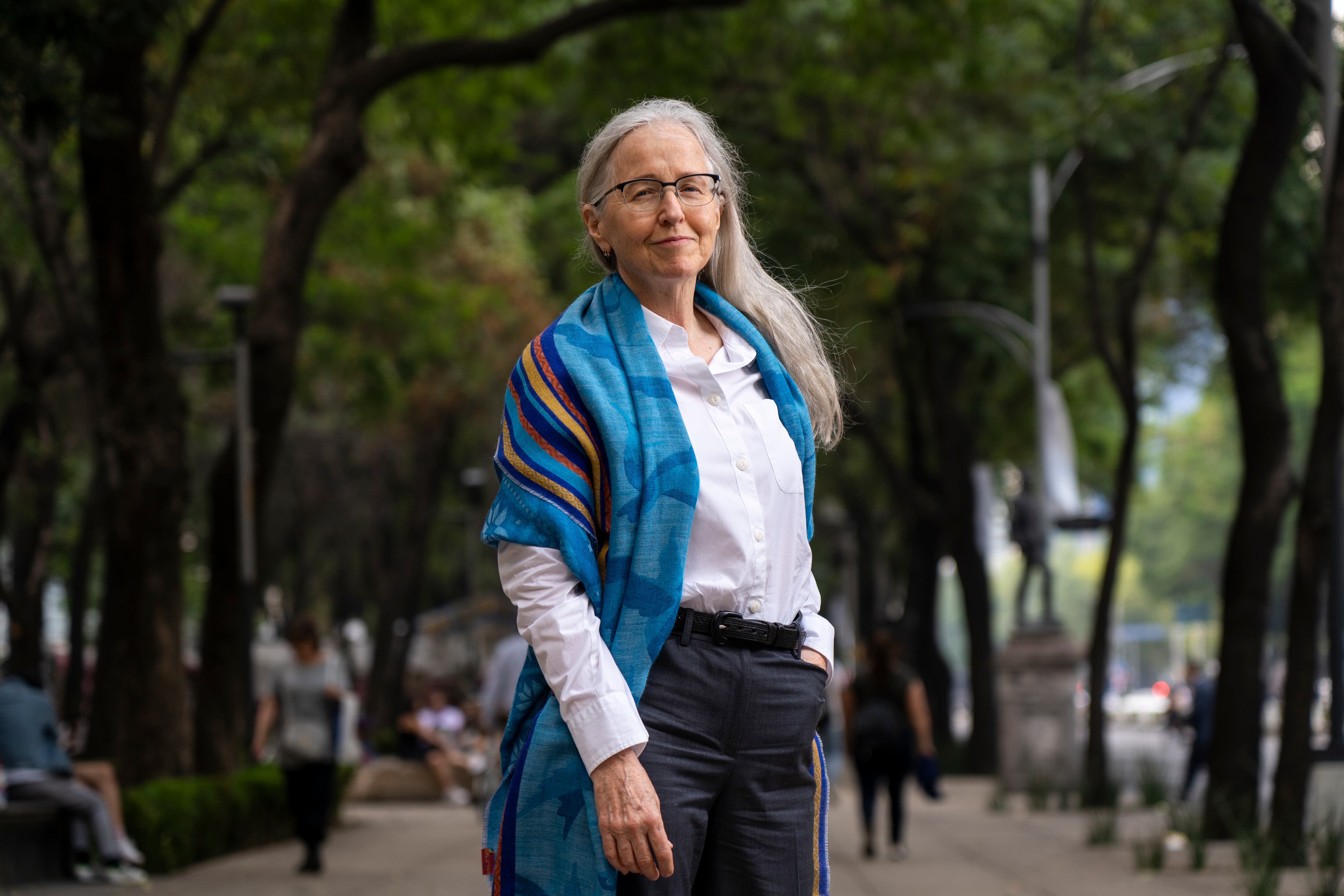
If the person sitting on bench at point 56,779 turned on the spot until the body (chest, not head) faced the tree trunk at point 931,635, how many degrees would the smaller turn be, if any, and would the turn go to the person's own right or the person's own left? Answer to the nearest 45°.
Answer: approximately 45° to the person's own left

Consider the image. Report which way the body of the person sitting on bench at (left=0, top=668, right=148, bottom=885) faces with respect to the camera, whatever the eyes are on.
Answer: to the viewer's right

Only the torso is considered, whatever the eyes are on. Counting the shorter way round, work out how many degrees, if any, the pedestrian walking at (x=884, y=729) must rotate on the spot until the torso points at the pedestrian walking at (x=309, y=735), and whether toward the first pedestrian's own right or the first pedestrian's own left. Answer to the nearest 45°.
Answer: approximately 90° to the first pedestrian's own left

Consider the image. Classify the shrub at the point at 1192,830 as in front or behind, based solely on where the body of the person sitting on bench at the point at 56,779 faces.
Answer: in front

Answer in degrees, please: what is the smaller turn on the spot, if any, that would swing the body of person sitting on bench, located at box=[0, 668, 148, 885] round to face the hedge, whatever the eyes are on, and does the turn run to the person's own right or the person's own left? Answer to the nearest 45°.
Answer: approximately 45° to the person's own left

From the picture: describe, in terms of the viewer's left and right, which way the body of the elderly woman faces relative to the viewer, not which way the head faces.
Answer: facing the viewer and to the right of the viewer

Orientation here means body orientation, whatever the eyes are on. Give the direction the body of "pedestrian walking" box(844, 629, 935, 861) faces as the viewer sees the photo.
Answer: away from the camera
